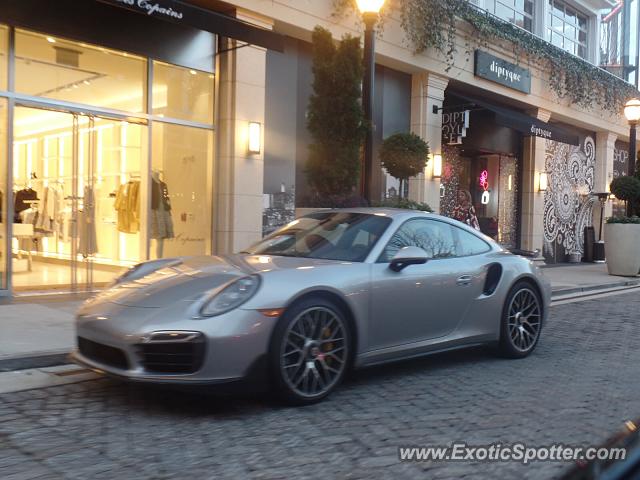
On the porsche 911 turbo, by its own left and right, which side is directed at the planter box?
back

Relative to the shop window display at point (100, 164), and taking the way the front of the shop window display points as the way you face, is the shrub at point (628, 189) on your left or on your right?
on your left

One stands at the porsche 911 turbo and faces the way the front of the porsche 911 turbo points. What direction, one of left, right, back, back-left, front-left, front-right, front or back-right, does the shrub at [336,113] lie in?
back-right

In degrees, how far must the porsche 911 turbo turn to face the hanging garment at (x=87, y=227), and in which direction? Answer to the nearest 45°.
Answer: approximately 90° to its right

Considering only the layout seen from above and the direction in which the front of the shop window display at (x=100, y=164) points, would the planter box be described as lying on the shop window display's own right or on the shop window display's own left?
on the shop window display's own left

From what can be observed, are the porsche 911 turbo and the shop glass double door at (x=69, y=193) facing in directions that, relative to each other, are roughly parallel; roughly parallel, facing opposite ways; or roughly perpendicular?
roughly perpendicular

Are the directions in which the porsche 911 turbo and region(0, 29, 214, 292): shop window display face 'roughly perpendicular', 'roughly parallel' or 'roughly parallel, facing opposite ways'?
roughly perpendicular

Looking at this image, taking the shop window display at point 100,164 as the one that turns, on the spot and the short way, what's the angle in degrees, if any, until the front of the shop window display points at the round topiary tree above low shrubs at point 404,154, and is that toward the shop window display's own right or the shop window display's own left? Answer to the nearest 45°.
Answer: approximately 45° to the shop window display's own left

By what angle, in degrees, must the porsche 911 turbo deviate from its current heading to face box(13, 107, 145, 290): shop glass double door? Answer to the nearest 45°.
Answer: approximately 90° to its right
